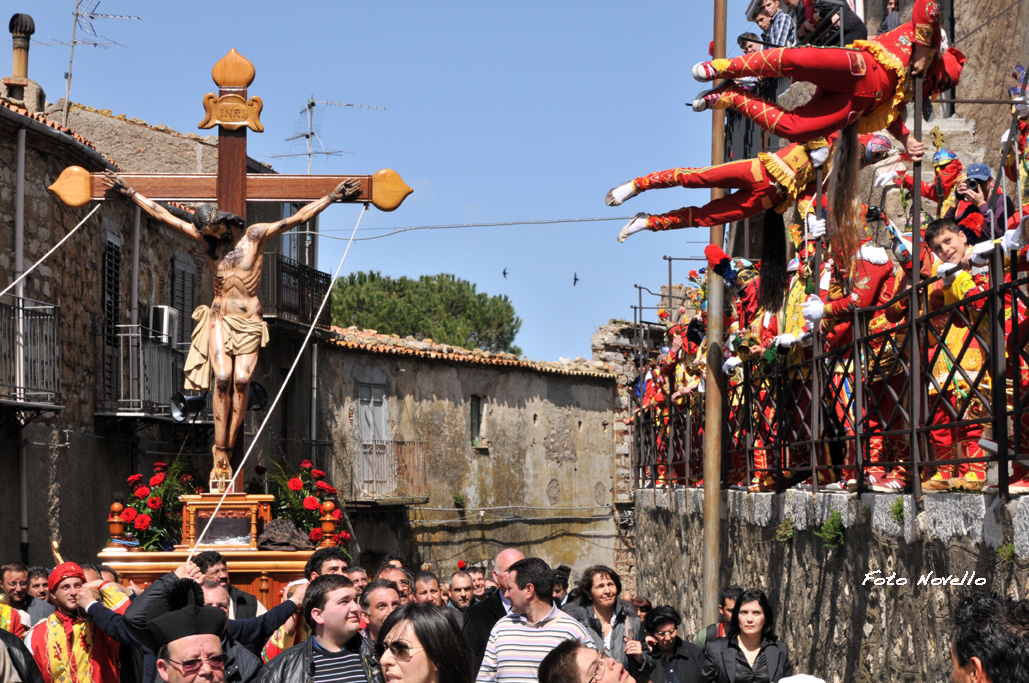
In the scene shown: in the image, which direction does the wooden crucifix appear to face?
toward the camera

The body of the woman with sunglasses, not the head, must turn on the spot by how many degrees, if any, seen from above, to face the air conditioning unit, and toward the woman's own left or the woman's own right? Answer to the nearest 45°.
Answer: approximately 135° to the woman's own right

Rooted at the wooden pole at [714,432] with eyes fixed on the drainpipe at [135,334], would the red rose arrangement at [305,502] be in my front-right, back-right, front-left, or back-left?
front-left

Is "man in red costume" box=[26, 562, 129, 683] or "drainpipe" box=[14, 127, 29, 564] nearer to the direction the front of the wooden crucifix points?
the man in red costume

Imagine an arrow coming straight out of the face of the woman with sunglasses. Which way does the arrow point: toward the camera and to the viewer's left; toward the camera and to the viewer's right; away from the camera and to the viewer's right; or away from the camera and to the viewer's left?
toward the camera and to the viewer's left

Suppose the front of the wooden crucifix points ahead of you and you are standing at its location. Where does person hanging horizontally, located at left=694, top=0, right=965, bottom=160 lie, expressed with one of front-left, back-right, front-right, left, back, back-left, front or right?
front-left

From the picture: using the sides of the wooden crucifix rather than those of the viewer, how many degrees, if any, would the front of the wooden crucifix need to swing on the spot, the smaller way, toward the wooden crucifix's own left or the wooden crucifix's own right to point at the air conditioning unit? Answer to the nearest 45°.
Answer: approximately 180°

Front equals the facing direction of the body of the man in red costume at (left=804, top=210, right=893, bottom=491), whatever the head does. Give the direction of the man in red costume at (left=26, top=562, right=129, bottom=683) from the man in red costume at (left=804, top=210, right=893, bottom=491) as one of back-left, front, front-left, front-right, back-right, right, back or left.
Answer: front-left

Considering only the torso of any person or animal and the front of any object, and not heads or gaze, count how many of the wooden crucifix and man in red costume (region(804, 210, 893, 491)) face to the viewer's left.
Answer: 1

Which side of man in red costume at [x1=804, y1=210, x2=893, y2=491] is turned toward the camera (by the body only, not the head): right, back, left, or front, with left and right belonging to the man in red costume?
left

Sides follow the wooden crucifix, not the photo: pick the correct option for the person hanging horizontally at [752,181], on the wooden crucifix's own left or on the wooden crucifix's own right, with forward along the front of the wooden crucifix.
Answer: on the wooden crucifix's own left

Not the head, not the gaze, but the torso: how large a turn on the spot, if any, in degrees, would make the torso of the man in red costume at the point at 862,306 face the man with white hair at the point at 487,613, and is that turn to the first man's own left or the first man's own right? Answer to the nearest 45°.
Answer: approximately 45° to the first man's own left

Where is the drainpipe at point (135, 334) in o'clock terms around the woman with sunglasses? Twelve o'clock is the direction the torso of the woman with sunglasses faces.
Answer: The drainpipe is roughly at 4 o'clock from the woman with sunglasses.
